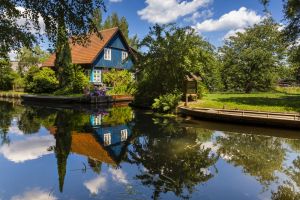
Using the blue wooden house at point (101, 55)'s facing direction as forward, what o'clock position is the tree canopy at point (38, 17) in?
The tree canopy is roughly at 2 o'clock from the blue wooden house.

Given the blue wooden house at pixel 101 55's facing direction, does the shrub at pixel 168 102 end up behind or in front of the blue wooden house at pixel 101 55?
in front

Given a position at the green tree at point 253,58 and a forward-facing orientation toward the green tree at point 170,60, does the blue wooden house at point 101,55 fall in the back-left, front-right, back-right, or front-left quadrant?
front-right

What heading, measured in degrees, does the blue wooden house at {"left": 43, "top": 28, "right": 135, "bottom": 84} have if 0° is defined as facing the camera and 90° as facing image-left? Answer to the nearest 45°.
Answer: approximately 315°

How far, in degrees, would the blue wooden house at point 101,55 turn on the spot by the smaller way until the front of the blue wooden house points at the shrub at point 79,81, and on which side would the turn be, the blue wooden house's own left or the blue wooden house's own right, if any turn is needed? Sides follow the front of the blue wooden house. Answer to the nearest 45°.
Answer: approximately 90° to the blue wooden house's own right

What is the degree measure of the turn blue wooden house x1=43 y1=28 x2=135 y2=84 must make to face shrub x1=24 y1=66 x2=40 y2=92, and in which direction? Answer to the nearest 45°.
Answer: approximately 135° to its right

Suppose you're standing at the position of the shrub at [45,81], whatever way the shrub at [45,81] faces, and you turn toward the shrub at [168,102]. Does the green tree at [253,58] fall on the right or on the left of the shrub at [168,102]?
left

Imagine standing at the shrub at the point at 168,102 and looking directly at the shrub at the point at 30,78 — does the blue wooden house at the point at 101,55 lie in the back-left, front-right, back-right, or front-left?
front-right
